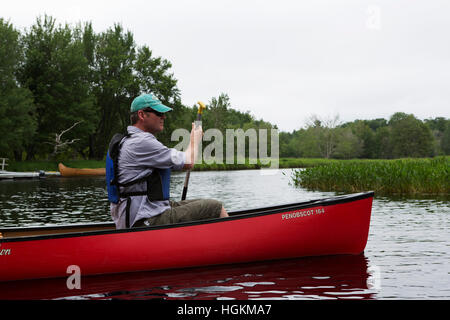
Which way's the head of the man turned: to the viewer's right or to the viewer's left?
to the viewer's right

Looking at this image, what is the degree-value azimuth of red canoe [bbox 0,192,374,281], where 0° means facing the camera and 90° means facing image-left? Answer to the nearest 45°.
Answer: approximately 270°

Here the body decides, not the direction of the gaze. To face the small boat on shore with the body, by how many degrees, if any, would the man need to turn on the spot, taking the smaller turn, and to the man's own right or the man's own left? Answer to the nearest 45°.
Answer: approximately 90° to the man's own left

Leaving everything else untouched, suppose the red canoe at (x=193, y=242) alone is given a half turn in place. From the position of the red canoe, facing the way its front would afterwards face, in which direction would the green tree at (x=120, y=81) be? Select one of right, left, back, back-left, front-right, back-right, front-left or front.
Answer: right

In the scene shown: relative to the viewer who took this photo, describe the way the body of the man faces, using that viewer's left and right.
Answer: facing to the right of the viewer
